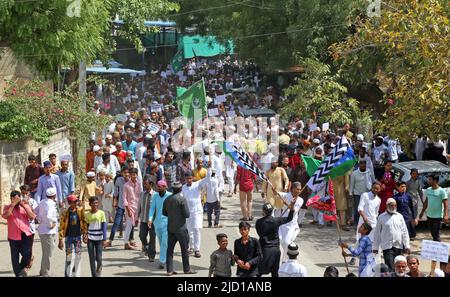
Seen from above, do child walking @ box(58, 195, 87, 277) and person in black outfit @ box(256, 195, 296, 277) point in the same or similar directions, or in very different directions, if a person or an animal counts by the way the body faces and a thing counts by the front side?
very different directions

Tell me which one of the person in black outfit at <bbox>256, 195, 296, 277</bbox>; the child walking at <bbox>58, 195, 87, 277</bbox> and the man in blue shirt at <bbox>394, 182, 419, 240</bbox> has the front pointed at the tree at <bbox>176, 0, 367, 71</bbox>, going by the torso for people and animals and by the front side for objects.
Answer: the person in black outfit

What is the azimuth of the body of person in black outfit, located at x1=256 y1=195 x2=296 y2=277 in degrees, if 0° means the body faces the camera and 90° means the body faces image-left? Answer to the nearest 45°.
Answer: approximately 180°

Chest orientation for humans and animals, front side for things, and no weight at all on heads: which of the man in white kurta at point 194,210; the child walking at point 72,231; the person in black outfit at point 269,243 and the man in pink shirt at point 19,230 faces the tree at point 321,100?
the person in black outfit

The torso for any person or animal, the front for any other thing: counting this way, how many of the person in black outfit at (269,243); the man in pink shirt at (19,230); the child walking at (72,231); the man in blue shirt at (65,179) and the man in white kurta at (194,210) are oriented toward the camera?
4

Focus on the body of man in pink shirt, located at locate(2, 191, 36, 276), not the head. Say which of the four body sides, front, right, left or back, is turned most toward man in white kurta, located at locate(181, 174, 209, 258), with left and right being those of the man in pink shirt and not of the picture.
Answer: left

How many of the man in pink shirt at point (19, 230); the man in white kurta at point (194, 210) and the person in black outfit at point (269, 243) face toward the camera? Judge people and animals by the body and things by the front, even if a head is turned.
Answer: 2

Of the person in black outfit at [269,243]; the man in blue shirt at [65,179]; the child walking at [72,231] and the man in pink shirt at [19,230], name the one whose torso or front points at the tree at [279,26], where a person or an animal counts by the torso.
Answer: the person in black outfit

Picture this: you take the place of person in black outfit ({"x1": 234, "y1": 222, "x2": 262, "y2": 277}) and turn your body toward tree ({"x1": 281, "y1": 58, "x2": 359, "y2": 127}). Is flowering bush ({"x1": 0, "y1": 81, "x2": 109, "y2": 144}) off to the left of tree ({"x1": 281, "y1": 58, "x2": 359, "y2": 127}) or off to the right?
left

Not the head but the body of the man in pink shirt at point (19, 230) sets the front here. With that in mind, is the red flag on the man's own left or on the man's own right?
on the man's own left
